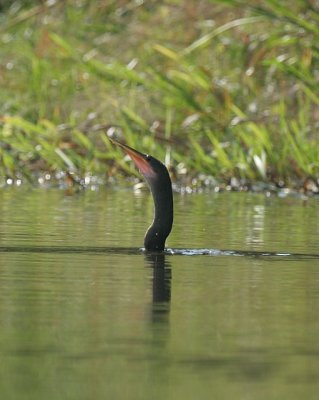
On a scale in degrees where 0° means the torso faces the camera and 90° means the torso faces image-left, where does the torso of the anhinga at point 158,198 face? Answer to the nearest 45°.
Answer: approximately 90°
